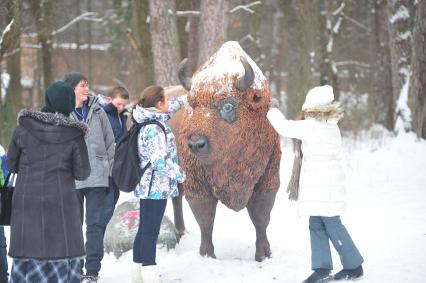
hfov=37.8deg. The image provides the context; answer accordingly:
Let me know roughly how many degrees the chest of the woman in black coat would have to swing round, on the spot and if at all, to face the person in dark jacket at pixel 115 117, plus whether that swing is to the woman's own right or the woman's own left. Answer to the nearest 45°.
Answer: approximately 45° to the woman's own right

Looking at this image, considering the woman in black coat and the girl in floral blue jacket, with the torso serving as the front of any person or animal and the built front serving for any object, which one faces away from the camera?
the woman in black coat

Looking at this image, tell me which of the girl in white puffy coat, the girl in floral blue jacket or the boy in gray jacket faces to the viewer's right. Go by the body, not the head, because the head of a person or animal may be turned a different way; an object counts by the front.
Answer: the girl in floral blue jacket

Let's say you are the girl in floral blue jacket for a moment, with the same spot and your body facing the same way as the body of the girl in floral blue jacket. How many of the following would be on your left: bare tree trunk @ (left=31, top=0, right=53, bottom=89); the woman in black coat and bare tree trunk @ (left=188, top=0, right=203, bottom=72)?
2

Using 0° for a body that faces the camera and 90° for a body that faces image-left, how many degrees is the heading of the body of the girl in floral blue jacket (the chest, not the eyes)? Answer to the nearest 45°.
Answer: approximately 270°

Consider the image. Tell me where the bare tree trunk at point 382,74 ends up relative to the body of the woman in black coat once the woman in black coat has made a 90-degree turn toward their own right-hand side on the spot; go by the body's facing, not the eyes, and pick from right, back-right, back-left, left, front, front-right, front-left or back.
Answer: front-left

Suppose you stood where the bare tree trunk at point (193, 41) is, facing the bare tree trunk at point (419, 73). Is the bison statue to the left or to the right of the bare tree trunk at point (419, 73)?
right

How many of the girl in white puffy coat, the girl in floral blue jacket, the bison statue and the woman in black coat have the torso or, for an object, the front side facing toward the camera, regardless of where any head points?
1

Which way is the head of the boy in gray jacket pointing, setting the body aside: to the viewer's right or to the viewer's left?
to the viewer's right

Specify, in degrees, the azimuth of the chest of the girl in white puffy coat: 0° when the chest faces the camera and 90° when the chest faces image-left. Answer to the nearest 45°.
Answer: approximately 135°

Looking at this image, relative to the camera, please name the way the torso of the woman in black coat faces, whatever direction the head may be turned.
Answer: away from the camera

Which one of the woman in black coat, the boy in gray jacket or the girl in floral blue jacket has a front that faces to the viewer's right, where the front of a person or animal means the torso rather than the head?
the girl in floral blue jacket

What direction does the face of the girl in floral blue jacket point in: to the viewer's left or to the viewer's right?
to the viewer's right

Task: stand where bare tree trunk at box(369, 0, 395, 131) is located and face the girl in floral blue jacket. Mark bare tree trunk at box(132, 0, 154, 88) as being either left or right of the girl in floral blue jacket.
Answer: right

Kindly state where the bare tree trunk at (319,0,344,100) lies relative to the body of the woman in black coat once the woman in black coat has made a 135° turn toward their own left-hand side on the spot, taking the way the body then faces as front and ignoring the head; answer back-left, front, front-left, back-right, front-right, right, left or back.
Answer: back

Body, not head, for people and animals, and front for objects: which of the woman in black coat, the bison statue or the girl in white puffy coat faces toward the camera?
the bison statue
